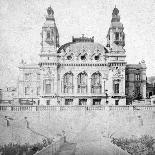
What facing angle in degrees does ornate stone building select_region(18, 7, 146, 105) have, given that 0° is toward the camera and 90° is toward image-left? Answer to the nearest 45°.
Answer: approximately 0°

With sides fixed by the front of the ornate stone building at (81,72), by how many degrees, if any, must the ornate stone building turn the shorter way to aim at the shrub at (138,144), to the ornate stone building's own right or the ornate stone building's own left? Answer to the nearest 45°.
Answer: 0° — it already faces it
